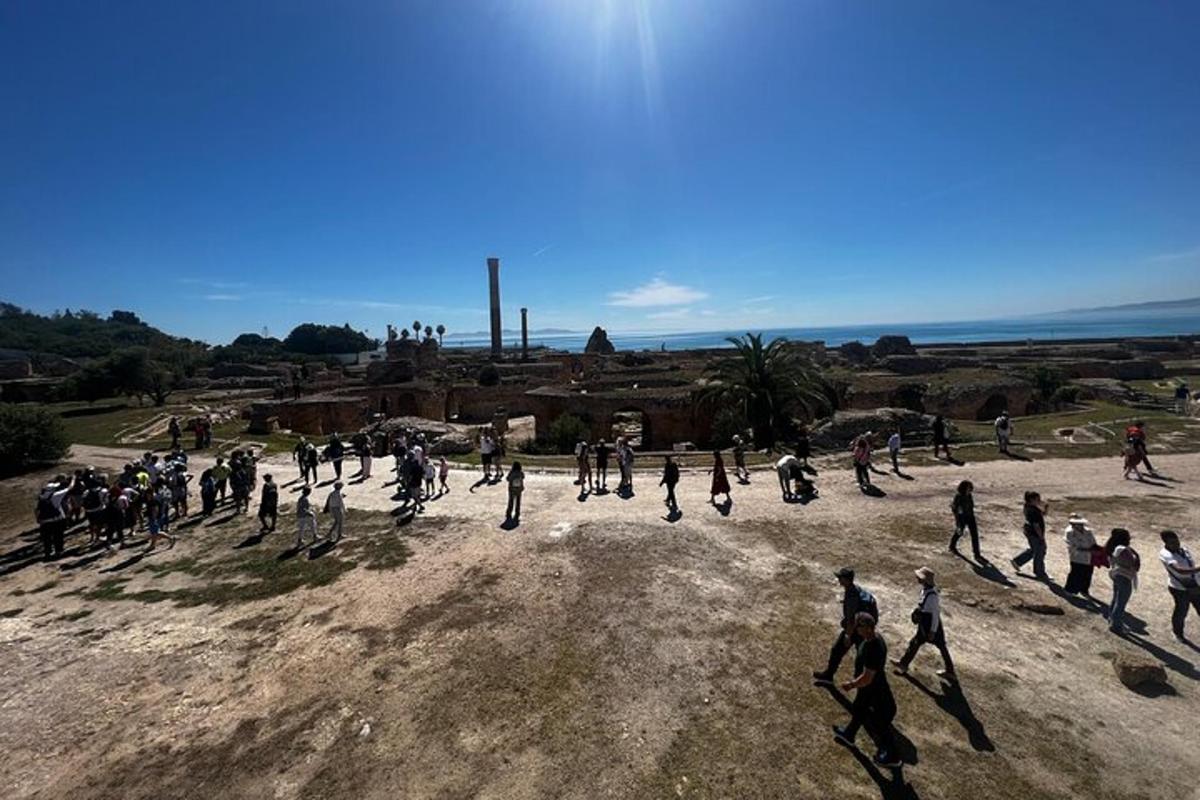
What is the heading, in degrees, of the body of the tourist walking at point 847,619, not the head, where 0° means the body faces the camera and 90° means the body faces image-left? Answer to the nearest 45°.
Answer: approximately 90°

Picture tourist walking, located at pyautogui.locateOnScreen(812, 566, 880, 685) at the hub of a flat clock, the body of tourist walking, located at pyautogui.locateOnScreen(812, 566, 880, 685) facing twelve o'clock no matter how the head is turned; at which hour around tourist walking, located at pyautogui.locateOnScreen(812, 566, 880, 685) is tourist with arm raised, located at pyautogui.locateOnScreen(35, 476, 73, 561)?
tourist with arm raised, located at pyautogui.locateOnScreen(35, 476, 73, 561) is roughly at 12 o'clock from tourist walking, located at pyautogui.locateOnScreen(812, 566, 880, 685).

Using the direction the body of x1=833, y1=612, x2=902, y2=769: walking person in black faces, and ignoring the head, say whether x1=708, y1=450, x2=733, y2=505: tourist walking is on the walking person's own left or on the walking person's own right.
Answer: on the walking person's own right

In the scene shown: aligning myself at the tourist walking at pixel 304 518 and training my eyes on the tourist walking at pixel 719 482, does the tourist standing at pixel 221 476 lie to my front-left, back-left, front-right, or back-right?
back-left

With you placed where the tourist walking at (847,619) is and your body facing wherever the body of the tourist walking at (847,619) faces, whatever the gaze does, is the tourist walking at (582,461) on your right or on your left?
on your right
